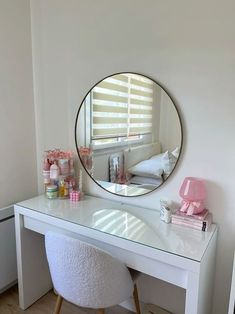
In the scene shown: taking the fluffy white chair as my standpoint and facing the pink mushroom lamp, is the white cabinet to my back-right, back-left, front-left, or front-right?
back-left

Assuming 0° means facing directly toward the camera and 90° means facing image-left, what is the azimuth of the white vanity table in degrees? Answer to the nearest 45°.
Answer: approximately 45°

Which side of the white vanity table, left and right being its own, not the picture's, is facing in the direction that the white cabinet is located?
right
